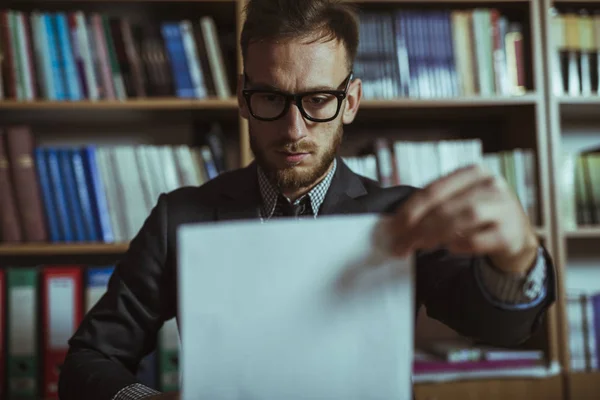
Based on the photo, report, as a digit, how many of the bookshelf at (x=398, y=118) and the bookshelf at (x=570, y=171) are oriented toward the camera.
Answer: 2

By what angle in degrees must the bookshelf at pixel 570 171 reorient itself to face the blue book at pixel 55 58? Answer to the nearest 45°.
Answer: approximately 45° to its right

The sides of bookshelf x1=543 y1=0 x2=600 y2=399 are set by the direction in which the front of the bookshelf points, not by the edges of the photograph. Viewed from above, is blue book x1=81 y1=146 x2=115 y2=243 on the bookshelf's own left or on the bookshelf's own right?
on the bookshelf's own right

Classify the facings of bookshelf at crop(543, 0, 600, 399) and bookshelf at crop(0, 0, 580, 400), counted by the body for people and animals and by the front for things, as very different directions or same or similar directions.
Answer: same or similar directions

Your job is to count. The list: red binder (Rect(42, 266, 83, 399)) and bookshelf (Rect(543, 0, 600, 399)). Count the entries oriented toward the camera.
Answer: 2

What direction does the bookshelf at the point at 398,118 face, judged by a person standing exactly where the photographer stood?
facing the viewer
